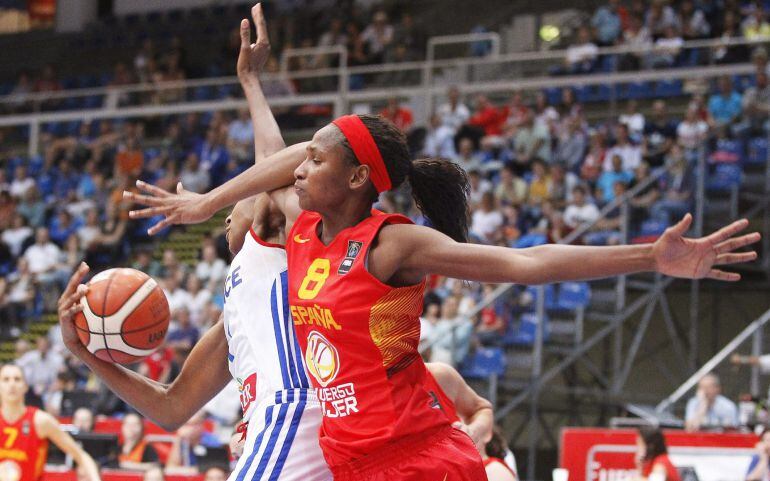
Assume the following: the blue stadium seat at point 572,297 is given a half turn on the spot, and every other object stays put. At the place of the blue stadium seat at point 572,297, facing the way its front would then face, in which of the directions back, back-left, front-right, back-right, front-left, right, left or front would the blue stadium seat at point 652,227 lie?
front-right

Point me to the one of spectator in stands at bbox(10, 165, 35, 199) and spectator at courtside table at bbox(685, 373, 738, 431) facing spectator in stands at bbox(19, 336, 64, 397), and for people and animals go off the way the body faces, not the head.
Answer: spectator in stands at bbox(10, 165, 35, 199)

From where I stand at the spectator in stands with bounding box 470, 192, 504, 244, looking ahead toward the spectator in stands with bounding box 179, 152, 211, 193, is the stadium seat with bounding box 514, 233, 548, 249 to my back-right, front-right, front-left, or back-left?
back-left

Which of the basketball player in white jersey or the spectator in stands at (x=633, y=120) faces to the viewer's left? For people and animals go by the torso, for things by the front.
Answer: the basketball player in white jersey

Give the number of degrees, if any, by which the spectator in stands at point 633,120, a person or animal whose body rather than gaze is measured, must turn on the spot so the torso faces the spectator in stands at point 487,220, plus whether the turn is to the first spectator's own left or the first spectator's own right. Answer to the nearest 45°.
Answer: approximately 45° to the first spectator's own right

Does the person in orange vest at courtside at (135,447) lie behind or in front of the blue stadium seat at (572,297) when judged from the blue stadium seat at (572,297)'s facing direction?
in front

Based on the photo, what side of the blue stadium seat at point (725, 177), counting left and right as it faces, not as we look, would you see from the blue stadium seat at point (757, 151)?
back

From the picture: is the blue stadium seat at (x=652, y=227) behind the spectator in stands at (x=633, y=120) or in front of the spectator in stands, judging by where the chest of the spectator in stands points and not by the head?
in front

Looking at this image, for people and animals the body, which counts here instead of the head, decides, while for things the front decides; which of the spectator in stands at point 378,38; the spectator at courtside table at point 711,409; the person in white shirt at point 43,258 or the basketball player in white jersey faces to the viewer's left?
the basketball player in white jersey

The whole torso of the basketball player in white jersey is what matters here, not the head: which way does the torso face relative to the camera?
to the viewer's left

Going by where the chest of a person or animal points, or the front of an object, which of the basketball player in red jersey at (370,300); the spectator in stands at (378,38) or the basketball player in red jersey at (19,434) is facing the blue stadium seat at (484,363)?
the spectator in stands
